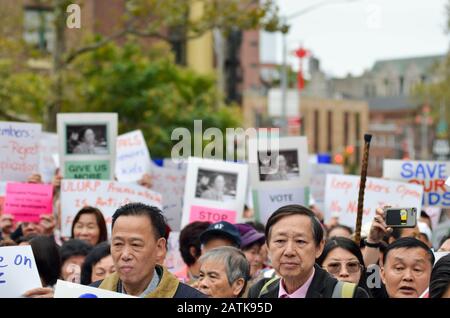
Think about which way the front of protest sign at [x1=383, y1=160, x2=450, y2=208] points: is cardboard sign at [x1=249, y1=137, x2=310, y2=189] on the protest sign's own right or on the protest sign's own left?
on the protest sign's own right

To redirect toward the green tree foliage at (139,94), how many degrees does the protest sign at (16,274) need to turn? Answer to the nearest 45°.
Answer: approximately 180°

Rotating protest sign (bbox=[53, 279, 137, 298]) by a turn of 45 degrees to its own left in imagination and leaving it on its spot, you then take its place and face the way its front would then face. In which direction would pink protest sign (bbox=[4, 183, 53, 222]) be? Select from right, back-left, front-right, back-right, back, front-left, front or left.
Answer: back-left

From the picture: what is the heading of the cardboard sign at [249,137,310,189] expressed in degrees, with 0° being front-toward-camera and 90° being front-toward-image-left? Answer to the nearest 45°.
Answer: approximately 0°

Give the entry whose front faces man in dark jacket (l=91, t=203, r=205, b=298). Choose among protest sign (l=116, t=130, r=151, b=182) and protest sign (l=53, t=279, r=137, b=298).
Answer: protest sign (l=116, t=130, r=151, b=182)

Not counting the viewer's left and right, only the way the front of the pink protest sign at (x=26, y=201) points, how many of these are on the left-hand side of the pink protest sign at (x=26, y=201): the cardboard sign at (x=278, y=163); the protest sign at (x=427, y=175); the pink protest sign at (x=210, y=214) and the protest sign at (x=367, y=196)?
4

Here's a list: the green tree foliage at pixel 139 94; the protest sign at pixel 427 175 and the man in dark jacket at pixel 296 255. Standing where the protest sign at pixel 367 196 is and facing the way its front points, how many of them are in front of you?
1

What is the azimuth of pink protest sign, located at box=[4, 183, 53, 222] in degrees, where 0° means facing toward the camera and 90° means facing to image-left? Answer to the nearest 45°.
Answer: approximately 0°
